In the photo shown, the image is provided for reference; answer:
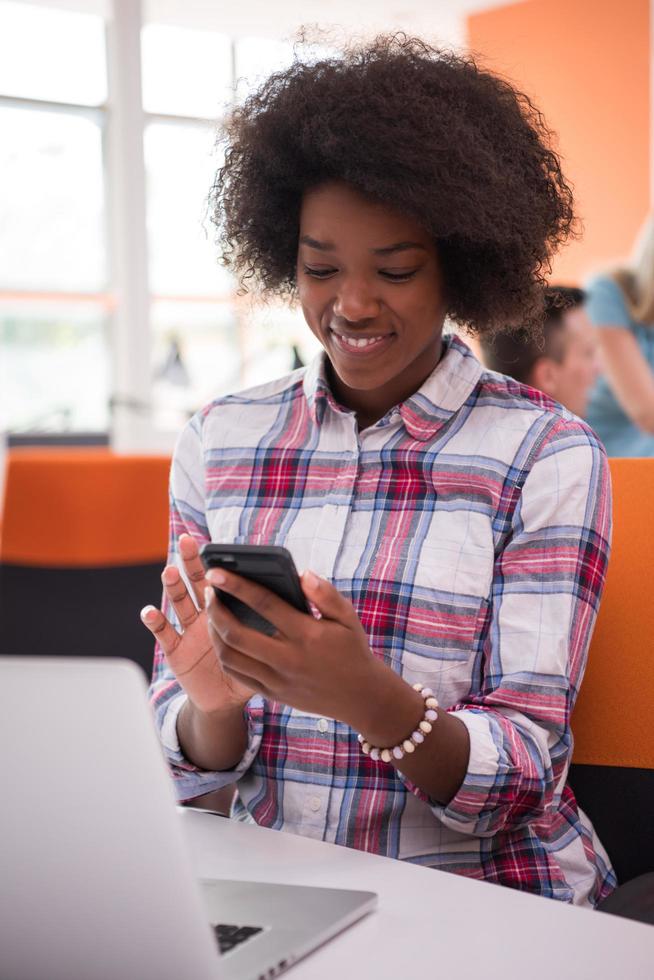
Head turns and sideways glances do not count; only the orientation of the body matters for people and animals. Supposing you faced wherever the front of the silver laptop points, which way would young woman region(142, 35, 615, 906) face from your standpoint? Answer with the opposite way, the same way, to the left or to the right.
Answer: the opposite way

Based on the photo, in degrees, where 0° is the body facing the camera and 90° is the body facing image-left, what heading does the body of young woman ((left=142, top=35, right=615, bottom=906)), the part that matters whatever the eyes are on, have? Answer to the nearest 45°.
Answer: approximately 45°

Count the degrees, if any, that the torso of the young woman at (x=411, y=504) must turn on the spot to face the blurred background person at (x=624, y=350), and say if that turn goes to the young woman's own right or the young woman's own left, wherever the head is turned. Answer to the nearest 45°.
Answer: approximately 135° to the young woman's own right

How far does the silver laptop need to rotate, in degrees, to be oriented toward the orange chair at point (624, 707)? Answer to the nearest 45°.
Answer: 0° — it already faces it

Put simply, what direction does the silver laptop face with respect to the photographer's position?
facing away from the viewer and to the right of the viewer
